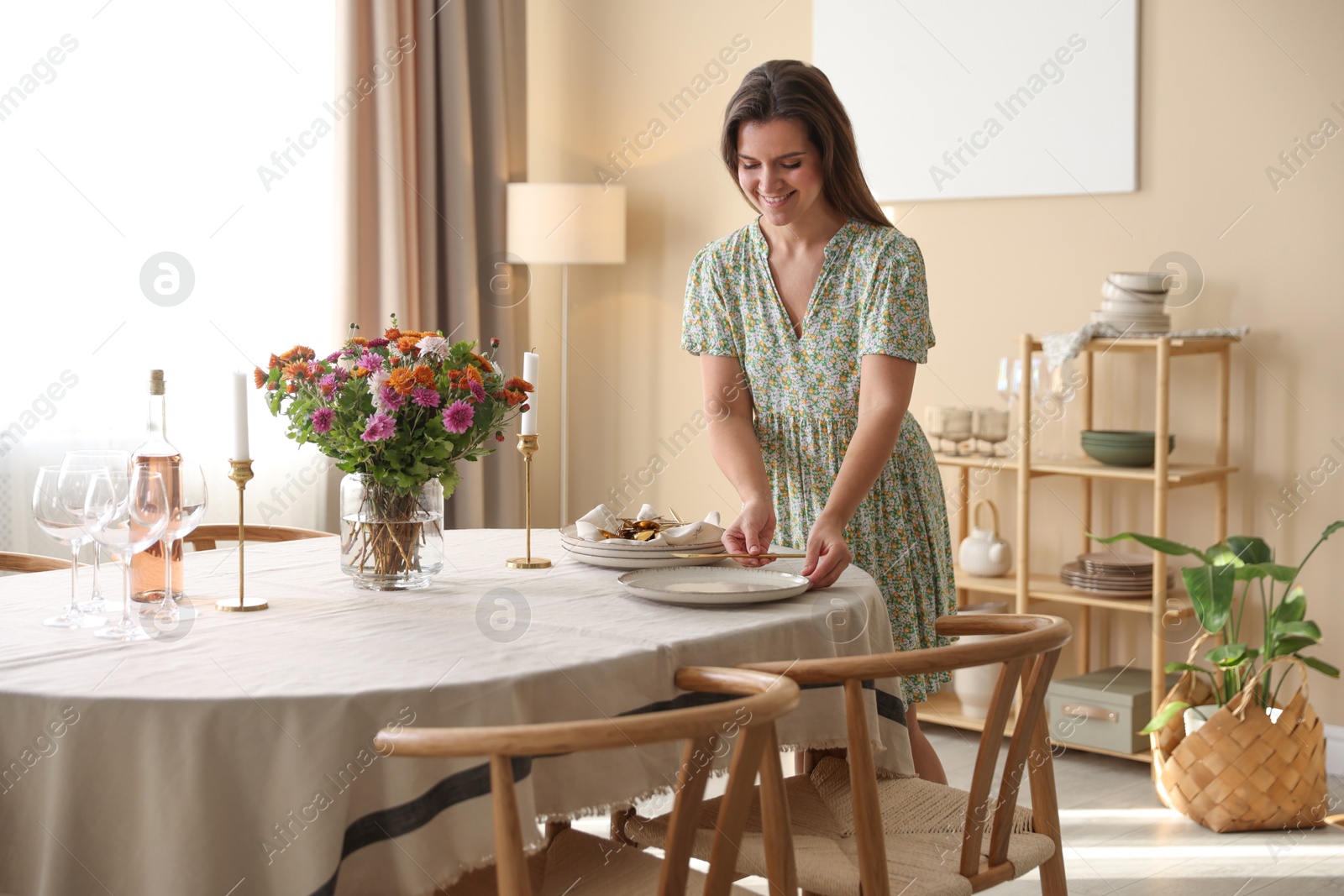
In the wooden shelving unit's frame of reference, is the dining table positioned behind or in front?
in front

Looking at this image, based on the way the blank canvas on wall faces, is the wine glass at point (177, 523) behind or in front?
in front

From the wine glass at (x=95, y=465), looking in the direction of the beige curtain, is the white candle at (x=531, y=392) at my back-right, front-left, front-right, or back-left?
front-right

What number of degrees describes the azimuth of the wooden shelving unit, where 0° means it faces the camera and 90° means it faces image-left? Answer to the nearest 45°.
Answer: approximately 45°

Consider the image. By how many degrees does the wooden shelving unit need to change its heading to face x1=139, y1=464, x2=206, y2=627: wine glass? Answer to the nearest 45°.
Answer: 0° — it already faces it

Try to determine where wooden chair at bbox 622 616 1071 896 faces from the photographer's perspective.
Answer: facing away from the viewer and to the left of the viewer

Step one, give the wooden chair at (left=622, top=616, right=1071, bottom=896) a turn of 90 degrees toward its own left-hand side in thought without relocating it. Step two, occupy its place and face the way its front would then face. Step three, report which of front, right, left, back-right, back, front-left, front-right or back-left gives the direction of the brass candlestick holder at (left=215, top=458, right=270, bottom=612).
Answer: front-right

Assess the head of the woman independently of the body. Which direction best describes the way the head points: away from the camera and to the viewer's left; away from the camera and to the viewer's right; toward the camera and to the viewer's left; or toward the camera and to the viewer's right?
toward the camera and to the viewer's left

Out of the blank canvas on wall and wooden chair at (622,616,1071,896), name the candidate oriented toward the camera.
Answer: the blank canvas on wall

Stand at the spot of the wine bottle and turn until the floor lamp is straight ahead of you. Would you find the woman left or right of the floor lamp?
right

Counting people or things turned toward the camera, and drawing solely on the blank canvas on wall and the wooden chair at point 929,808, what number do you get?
1

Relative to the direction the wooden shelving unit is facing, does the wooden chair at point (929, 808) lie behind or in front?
in front

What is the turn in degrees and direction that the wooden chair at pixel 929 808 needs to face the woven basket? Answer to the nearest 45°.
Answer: approximately 90° to its right

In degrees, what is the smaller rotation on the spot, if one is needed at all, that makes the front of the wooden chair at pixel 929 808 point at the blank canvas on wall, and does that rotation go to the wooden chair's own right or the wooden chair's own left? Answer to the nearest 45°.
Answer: approximately 45° to the wooden chair's own right

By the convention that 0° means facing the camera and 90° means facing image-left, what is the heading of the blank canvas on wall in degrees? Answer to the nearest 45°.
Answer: approximately 0°
